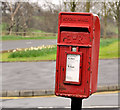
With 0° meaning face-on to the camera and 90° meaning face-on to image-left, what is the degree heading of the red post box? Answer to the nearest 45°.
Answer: approximately 0°

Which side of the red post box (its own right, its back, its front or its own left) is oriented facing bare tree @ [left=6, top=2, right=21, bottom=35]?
back
